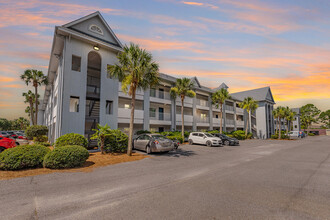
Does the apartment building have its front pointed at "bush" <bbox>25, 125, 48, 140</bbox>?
no

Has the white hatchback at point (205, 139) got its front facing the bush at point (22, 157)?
no

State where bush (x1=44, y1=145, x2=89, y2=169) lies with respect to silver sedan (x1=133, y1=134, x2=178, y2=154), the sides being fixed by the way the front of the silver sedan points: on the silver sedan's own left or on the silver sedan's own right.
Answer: on the silver sedan's own left

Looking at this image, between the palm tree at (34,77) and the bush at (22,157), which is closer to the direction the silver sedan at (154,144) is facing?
the palm tree

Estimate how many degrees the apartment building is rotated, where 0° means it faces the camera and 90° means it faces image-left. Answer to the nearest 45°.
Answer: approximately 315°

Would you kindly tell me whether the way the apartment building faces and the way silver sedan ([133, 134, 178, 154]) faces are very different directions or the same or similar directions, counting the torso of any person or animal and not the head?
very different directions

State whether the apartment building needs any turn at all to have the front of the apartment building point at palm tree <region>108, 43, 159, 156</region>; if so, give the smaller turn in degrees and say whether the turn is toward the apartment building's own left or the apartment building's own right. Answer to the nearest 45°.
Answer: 0° — it already faces it

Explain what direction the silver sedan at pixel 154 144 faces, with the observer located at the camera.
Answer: facing away from the viewer and to the left of the viewer
